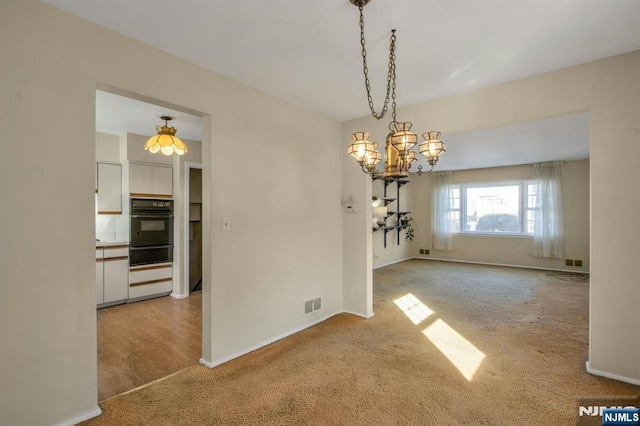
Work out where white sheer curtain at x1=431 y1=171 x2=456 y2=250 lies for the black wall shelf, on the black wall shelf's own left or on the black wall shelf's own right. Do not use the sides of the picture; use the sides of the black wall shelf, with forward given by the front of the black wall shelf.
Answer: on the black wall shelf's own left

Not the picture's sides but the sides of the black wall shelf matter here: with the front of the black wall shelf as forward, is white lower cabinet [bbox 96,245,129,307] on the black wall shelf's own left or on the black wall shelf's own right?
on the black wall shelf's own right

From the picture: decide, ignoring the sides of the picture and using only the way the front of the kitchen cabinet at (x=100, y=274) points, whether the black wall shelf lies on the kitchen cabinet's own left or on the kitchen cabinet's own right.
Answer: on the kitchen cabinet's own left

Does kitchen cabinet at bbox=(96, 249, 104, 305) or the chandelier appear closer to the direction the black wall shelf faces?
the chandelier

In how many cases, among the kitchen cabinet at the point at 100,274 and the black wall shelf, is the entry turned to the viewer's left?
0

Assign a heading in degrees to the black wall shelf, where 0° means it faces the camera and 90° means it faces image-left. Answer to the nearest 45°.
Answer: approximately 315°
